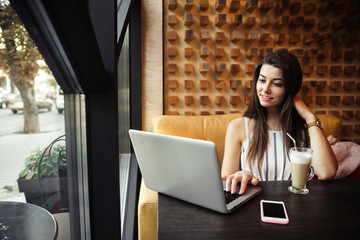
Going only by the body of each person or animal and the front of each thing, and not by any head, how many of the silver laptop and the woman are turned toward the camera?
1

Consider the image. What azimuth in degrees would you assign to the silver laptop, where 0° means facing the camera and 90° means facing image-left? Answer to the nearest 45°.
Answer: approximately 225°

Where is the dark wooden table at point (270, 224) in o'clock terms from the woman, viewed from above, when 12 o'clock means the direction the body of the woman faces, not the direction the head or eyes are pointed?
The dark wooden table is roughly at 12 o'clock from the woman.
